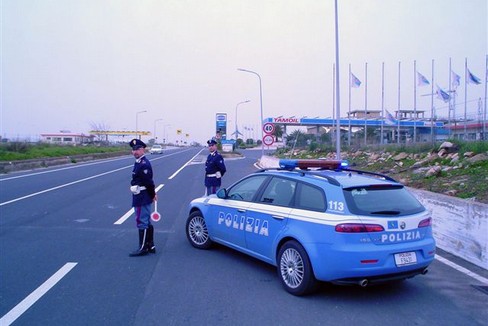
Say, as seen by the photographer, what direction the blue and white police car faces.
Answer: facing away from the viewer and to the left of the viewer

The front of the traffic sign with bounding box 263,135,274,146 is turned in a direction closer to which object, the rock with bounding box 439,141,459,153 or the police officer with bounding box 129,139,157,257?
the police officer

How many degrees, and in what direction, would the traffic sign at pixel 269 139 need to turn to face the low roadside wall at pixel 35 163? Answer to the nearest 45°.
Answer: approximately 90° to its right

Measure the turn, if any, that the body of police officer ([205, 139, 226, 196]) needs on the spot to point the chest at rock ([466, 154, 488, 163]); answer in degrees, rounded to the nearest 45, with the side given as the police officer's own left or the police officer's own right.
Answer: approximately 135° to the police officer's own left

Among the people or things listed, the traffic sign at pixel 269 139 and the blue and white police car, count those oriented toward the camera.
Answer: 1

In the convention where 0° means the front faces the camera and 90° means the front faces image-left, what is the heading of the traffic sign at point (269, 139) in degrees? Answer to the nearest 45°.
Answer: approximately 0°

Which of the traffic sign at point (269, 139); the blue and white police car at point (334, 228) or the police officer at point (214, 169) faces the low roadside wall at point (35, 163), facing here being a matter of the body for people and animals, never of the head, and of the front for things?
the blue and white police car

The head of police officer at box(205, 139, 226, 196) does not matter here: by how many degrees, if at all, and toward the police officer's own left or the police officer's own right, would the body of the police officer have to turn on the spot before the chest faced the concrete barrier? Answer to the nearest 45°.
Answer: approximately 90° to the police officer's own left
